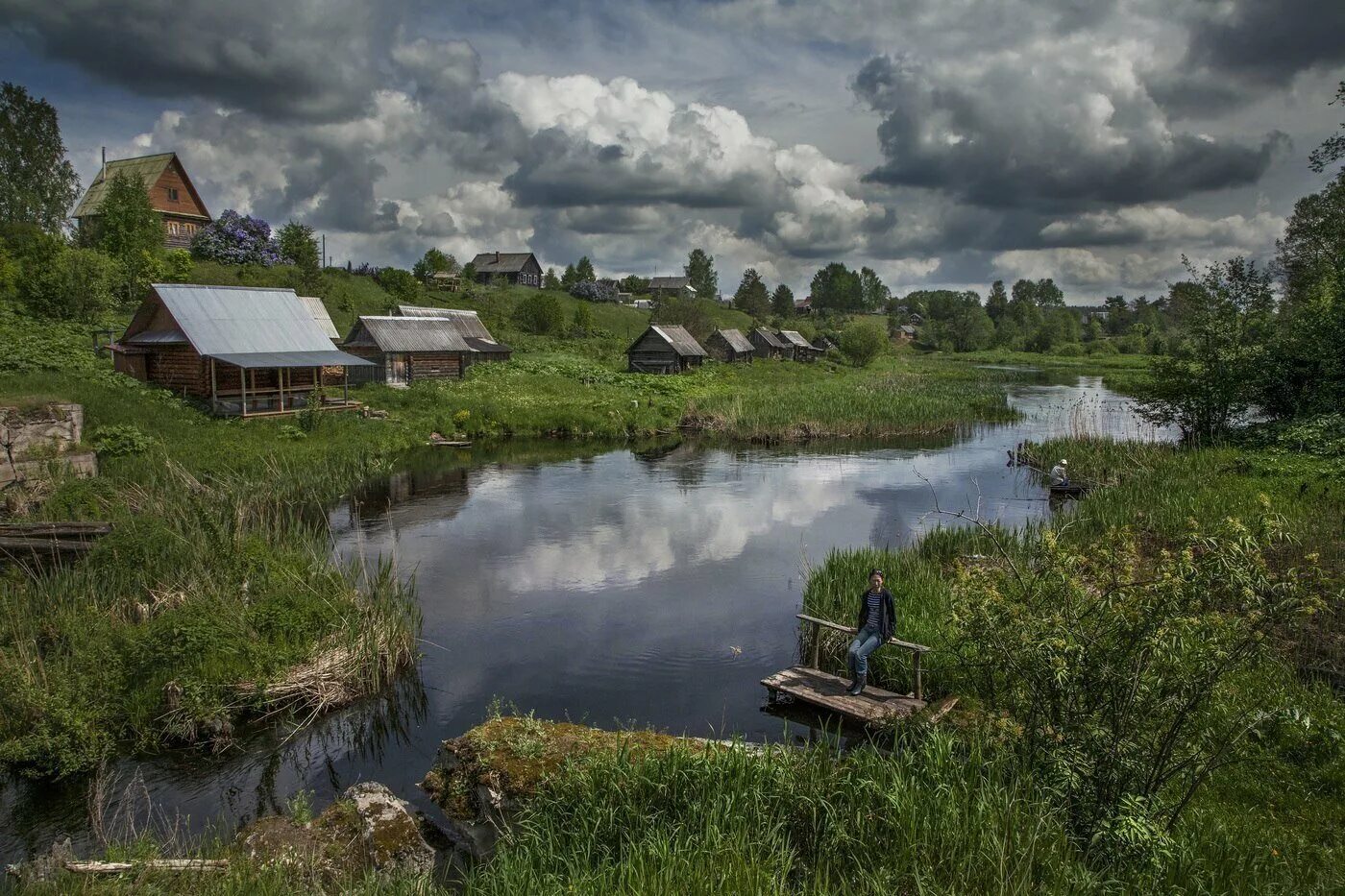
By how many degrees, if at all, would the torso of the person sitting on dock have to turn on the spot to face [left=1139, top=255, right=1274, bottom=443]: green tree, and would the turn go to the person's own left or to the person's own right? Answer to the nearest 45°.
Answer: approximately 180°

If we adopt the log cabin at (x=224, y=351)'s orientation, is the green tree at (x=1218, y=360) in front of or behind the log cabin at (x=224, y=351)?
in front

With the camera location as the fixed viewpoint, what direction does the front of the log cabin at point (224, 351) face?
facing the viewer and to the right of the viewer

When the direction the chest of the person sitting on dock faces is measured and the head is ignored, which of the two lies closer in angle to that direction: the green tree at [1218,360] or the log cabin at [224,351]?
the log cabin

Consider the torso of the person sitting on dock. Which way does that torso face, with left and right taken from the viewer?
facing the viewer and to the left of the viewer

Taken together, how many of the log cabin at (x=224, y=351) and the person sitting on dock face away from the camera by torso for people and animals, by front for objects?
0

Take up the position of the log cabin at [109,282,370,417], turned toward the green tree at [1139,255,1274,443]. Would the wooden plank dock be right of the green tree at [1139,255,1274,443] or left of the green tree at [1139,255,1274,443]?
right

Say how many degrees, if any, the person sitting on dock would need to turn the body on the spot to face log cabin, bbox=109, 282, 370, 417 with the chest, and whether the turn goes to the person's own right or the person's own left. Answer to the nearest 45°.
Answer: approximately 90° to the person's own right

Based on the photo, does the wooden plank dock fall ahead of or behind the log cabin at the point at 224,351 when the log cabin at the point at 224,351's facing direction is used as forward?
ahead
